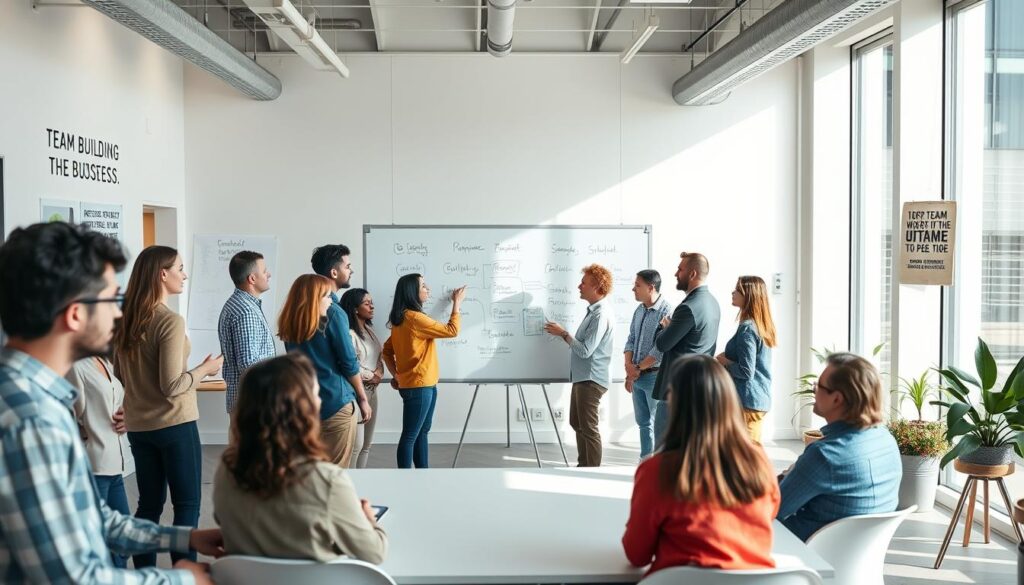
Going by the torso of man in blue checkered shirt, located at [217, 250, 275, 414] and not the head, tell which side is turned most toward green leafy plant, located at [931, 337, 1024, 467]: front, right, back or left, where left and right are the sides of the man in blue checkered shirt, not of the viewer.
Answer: front

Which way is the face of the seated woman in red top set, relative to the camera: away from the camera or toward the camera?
away from the camera

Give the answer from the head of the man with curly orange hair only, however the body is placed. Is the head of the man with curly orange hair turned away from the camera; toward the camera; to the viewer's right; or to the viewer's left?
to the viewer's left

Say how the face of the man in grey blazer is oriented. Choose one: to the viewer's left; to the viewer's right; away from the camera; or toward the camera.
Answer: to the viewer's left

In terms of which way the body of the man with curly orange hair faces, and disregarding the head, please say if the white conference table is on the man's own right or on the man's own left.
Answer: on the man's own left

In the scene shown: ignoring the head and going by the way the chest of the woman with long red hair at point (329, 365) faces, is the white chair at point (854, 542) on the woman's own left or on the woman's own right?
on the woman's own right

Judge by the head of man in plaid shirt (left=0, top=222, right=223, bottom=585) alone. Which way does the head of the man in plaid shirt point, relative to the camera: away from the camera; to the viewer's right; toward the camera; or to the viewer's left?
to the viewer's right

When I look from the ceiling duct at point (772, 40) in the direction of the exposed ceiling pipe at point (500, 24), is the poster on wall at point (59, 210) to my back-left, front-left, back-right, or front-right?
front-left

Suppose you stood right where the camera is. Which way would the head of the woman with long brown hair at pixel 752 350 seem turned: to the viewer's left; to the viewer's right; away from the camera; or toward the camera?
to the viewer's left

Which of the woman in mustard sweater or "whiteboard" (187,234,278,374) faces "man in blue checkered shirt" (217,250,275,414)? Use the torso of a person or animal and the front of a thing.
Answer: the whiteboard

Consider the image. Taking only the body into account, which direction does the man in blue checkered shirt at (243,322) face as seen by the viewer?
to the viewer's right

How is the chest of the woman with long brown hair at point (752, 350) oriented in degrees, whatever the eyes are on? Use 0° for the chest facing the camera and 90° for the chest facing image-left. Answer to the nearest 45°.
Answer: approximately 90°

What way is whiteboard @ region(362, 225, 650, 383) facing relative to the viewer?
toward the camera

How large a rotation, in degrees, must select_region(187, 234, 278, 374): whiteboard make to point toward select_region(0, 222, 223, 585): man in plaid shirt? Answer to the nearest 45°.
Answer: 0° — it already faces them

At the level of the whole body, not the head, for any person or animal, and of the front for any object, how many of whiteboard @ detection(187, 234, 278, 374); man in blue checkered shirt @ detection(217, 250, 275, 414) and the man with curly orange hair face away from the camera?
0

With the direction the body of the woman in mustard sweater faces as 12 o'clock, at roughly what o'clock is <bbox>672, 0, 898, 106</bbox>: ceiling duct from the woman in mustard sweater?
The ceiling duct is roughly at 2 o'clock from the woman in mustard sweater.

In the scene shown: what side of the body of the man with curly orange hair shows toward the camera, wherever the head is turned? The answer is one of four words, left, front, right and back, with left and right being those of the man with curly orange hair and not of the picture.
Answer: left

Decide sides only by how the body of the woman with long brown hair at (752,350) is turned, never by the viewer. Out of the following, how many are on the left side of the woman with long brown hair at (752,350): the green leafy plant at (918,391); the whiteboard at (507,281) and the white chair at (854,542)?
1
